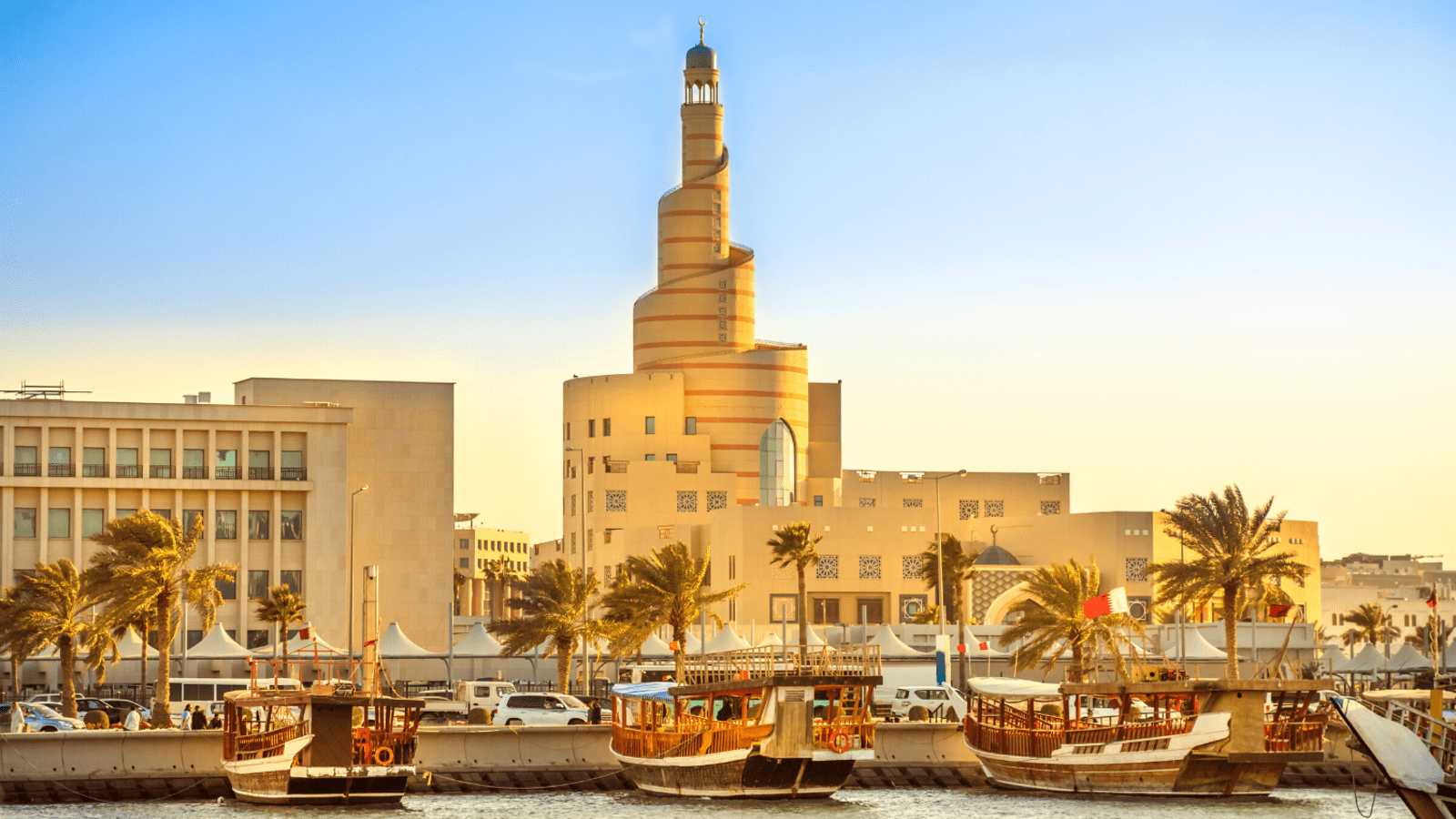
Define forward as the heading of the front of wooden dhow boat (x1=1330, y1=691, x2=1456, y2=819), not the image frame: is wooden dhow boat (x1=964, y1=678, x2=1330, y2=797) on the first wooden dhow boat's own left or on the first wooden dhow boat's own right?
on the first wooden dhow boat's own right

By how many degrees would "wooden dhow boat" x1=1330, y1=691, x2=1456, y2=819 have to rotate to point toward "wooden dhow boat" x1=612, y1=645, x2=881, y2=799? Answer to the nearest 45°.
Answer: approximately 45° to its right

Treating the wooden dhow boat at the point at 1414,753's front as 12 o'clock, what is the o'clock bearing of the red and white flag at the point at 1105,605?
The red and white flag is roughly at 2 o'clock from the wooden dhow boat.

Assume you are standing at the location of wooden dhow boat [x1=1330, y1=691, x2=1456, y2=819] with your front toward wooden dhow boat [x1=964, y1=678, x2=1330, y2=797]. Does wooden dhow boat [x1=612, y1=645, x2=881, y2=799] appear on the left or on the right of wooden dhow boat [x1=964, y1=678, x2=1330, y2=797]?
left

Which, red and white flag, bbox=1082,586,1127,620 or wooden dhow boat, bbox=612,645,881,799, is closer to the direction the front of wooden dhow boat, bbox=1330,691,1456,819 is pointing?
the wooden dhow boat

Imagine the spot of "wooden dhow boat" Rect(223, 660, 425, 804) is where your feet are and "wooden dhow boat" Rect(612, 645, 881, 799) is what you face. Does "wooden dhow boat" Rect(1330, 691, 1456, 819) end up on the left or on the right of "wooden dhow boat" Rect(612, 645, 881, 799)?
right

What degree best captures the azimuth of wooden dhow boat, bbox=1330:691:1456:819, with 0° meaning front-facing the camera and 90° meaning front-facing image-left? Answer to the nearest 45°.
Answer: approximately 90°

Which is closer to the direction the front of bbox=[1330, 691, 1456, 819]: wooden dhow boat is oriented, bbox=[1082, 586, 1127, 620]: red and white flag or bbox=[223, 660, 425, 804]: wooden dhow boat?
the wooden dhow boat
